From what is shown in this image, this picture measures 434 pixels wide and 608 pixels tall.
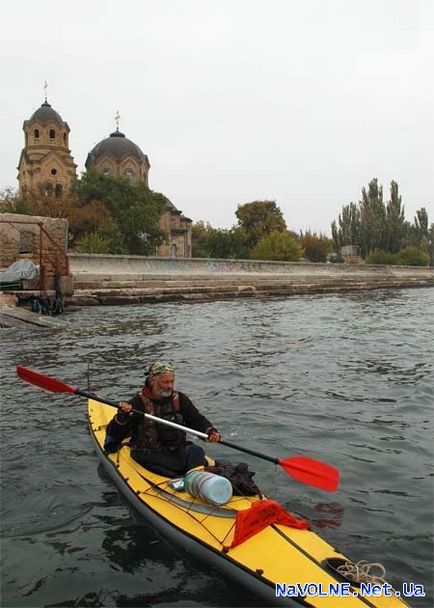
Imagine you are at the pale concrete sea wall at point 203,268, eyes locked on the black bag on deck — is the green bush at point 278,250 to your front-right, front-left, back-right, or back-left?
back-left

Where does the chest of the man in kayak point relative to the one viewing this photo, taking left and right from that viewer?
facing the viewer and to the right of the viewer

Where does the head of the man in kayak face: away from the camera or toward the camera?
toward the camera

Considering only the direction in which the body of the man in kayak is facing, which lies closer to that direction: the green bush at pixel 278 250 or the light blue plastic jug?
the light blue plastic jug

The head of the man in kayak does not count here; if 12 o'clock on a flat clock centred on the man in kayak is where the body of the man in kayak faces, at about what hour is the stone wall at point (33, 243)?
The stone wall is roughly at 7 o'clock from the man in kayak.

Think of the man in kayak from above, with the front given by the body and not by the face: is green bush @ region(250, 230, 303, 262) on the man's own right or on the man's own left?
on the man's own left

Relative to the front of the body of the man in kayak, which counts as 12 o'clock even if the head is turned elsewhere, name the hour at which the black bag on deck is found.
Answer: The black bag on deck is roughly at 12 o'clock from the man in kayak.

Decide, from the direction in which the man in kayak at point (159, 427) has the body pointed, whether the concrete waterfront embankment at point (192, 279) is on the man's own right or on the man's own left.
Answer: on the man's own left

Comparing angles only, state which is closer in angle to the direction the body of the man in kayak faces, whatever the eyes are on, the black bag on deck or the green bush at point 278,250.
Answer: the black bag on deck

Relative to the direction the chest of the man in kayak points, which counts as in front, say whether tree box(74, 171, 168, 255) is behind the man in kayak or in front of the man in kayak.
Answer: behind

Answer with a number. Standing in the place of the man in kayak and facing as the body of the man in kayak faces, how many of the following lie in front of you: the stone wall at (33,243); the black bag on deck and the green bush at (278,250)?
1

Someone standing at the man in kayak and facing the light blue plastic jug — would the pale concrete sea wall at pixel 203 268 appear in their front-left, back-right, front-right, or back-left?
back-left

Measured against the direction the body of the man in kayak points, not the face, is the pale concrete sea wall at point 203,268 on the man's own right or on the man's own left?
on the man's own left

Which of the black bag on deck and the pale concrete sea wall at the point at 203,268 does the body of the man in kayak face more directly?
the black bag on deck
